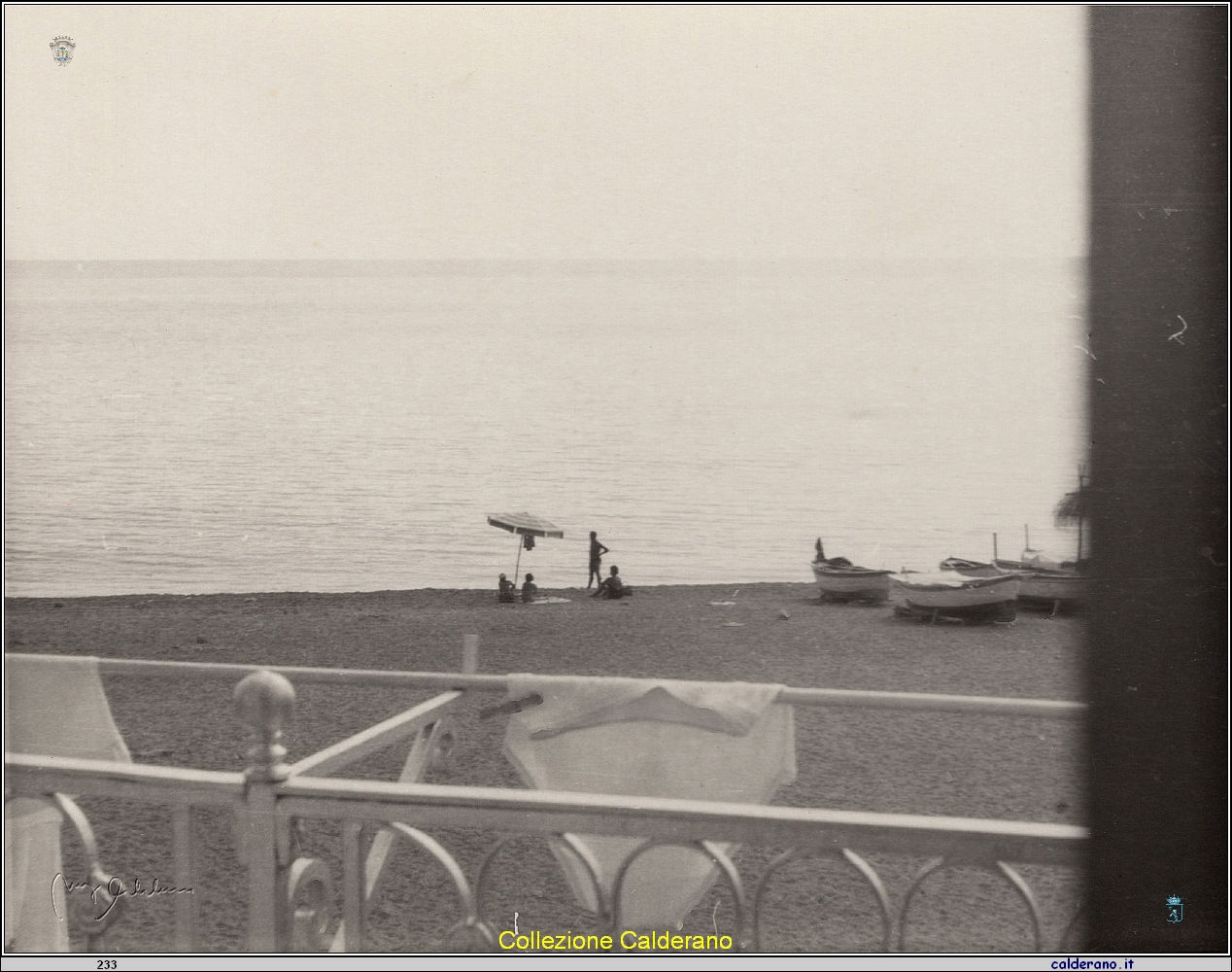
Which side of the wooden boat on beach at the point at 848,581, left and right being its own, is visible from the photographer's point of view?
left

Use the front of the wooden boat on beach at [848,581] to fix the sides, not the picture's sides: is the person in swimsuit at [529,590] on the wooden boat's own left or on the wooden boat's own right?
on the wooden boat's own left

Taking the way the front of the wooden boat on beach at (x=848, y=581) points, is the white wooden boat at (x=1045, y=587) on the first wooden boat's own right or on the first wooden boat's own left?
on the first wooden boat's own left

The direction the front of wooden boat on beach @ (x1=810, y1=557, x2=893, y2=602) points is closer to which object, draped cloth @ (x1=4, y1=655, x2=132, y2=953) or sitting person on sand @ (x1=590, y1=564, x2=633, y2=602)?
the sitting person on sand

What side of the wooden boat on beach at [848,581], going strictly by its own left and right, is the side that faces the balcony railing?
left

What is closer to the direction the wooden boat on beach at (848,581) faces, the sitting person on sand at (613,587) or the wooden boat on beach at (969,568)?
the sitting person on sand

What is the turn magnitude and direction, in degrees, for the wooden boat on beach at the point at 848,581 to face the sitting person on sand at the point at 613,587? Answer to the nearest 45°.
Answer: approximately 45° to its left

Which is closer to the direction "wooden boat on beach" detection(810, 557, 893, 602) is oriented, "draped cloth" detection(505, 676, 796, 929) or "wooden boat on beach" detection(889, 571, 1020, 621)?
the draped cloth
